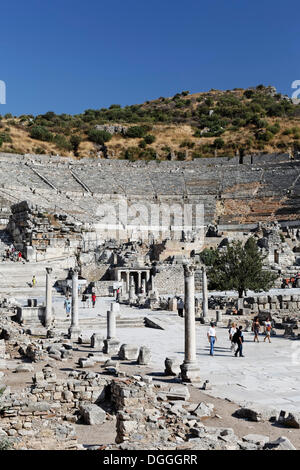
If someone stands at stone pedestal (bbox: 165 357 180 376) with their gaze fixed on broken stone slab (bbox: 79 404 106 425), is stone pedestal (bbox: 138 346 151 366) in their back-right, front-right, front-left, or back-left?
back-right

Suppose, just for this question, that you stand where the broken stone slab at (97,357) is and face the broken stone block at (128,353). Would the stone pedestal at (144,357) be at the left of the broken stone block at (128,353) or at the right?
right

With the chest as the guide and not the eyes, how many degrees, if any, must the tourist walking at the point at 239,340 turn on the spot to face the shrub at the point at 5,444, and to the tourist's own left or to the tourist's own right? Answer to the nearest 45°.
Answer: approximately 90° to the tourist's own right

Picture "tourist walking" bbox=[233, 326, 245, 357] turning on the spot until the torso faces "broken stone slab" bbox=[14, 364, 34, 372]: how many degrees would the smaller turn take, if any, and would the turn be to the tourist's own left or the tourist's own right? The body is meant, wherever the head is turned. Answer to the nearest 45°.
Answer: approximately 135° to the tourist's own right

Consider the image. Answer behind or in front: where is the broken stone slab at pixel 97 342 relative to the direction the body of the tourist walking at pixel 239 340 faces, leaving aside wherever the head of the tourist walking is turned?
behind
